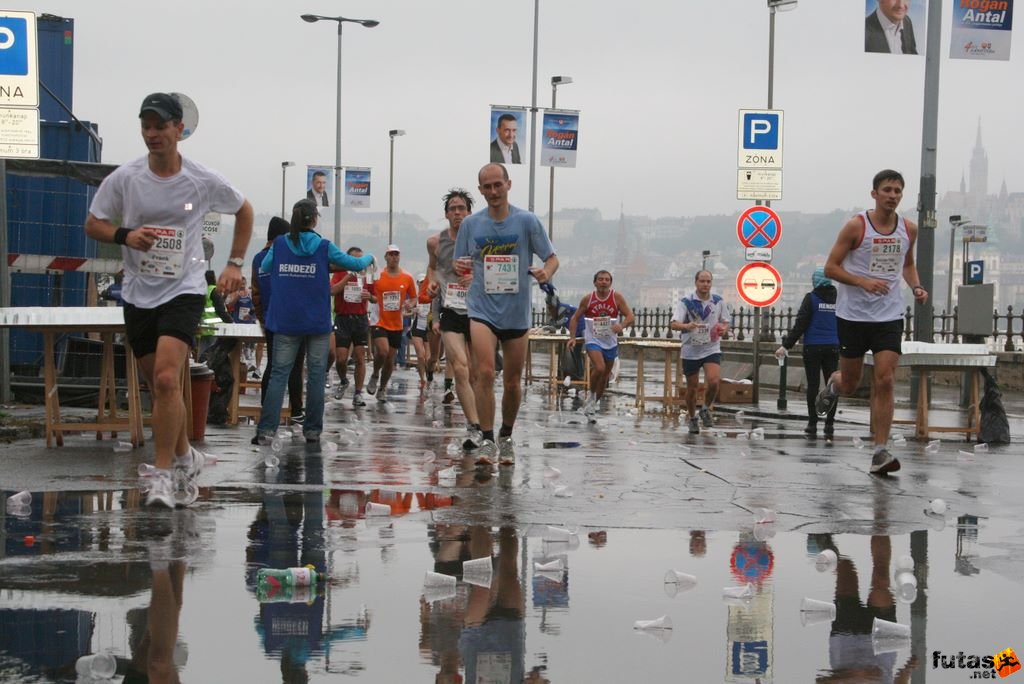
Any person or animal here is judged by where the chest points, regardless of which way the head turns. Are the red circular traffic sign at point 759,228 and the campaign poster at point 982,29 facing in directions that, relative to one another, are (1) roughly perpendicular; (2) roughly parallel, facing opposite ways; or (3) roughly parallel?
roughly parallel

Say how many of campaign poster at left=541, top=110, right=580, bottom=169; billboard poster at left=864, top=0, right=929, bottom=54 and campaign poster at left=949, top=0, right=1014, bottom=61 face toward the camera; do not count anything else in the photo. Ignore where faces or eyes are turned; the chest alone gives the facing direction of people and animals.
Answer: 3

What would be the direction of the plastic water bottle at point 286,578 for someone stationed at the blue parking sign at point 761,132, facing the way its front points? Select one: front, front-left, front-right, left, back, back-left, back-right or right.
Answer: front

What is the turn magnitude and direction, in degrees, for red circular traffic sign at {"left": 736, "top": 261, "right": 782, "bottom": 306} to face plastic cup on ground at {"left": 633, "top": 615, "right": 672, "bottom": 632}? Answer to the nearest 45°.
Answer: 0° — it already faces it

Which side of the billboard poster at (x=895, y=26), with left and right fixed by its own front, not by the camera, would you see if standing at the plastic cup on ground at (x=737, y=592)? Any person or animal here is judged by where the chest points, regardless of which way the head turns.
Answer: front

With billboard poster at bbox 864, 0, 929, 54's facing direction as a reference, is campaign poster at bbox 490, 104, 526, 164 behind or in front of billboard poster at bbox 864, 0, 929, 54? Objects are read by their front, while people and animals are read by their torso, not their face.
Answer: behind

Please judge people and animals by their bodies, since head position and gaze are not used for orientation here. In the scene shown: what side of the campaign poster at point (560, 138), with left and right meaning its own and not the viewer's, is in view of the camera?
front

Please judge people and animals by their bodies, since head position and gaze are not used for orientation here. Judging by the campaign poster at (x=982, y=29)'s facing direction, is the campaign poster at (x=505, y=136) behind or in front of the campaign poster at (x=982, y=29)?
behind

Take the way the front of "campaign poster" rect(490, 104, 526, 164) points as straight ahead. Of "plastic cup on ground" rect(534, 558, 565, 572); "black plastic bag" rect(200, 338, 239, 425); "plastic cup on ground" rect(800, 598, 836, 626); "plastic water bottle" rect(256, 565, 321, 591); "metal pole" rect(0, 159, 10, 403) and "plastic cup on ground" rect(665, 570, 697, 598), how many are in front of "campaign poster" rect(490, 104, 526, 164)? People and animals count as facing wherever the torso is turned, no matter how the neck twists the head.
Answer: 6

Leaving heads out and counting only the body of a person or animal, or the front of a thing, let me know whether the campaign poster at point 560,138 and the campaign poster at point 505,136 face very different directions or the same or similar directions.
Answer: same or similar directions

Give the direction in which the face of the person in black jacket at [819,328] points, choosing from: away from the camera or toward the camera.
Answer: away from the camera

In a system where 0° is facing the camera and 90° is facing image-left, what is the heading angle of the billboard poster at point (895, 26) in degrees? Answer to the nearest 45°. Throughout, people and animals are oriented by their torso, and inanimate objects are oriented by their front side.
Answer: approximately 0°

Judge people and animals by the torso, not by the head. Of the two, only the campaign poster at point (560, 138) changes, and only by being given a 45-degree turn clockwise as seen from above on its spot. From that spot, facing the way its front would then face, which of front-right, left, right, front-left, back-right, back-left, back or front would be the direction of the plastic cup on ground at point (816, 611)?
front-left

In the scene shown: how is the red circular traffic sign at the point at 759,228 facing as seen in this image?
toward the camera

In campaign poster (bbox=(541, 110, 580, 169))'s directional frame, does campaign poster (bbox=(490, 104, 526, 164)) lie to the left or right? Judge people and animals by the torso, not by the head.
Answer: on its right

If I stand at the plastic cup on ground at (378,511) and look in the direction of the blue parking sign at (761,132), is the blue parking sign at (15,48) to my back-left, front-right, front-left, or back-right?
front-left

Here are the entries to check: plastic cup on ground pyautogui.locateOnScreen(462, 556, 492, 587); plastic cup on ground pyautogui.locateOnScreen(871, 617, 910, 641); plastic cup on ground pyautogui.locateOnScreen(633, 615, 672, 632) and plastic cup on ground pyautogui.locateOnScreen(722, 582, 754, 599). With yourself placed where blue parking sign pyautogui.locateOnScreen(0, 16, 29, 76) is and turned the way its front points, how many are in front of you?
4

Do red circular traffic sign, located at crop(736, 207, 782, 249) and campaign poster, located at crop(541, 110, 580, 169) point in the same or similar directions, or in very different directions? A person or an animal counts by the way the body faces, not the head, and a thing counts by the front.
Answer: same or similar directions
